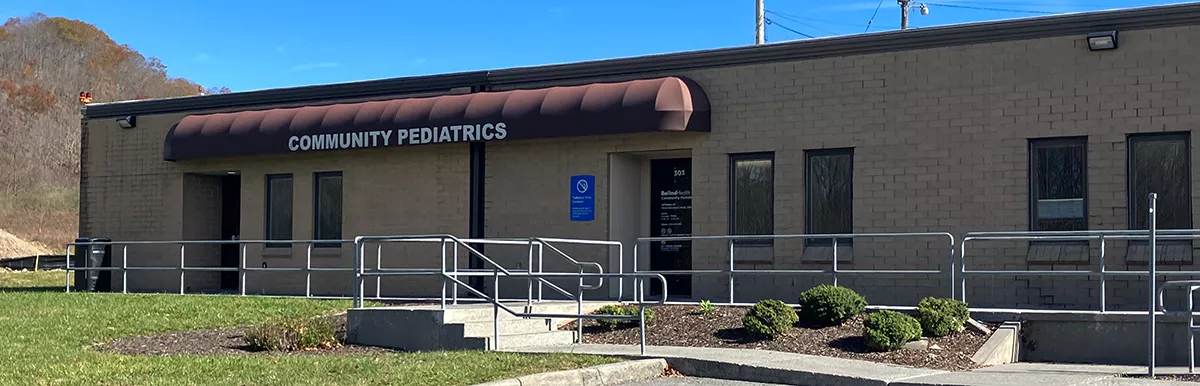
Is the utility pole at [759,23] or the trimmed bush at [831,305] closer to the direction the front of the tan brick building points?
the trimmed bush

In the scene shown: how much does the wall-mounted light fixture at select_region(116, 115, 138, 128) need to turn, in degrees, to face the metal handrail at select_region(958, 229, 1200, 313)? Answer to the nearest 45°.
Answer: approximately 90° to its left

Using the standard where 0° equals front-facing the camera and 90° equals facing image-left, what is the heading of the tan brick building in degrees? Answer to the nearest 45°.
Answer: approximately 45°

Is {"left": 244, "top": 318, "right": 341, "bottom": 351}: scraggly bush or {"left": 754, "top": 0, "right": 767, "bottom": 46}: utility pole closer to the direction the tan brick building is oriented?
the scraggly bush

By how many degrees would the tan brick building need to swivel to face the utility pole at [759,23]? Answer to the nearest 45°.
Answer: approximately 135° to its right

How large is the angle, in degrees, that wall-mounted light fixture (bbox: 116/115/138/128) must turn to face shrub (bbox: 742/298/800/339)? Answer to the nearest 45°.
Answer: approximately 90° to its left

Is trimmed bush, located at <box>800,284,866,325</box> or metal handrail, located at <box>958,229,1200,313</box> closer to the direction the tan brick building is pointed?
the trimmed bush

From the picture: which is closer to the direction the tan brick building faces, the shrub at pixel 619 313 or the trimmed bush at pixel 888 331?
the shrub

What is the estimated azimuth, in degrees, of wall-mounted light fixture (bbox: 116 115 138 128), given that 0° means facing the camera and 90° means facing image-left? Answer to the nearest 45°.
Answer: approximately 45°
